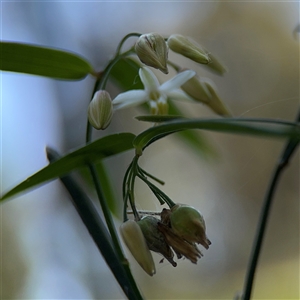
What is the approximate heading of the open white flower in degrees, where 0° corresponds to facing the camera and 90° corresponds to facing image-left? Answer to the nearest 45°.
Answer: approximately 0°
